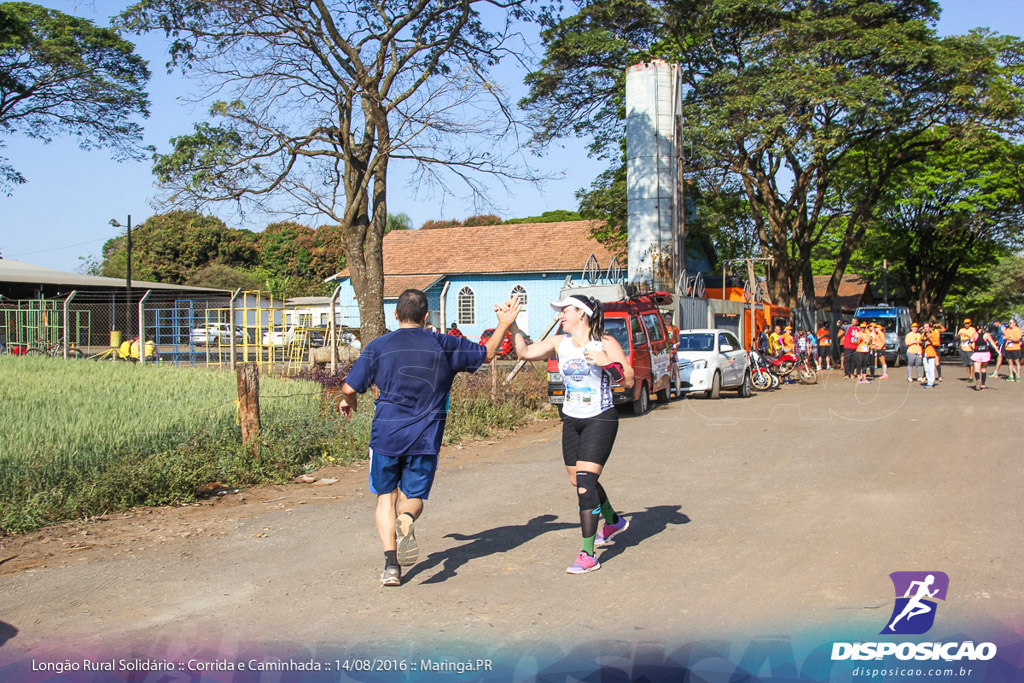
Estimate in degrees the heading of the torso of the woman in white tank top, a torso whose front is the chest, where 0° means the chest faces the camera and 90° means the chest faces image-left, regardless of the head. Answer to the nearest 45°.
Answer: approximately 45°

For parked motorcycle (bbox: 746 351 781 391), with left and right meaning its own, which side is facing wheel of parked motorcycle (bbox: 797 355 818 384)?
left

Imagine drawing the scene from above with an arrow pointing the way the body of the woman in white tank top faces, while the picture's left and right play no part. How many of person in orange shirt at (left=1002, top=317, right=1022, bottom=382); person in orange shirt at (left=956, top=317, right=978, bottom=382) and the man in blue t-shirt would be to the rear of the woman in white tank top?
2

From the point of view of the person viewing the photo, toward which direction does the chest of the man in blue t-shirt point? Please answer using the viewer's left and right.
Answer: facing away from the viewer

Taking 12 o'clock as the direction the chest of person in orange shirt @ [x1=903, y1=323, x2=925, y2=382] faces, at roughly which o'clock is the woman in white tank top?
The woman in white tank top is roughly at 12 o'clock from the person in orange shirt.

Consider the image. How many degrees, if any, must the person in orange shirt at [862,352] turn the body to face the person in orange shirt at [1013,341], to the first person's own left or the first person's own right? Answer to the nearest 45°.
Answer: approximately 90° to the first person's own left

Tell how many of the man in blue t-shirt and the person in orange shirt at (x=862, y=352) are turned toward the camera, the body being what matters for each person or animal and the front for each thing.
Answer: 1

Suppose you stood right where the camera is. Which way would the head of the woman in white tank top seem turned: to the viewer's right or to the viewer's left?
to the viewer's left

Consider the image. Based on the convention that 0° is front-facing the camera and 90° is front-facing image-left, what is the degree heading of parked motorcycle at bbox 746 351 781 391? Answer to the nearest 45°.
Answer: approximately 45°

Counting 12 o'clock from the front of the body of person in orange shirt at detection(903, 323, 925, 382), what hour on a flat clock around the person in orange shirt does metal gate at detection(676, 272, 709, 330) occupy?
The metal gate is roughly at 3 o'clock from the person in orange shirt.
